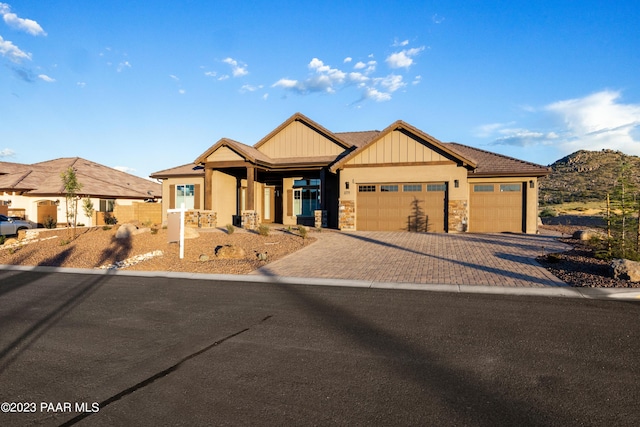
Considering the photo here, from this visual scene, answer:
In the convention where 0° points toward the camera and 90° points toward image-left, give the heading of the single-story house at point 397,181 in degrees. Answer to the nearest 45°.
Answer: approximately 0°

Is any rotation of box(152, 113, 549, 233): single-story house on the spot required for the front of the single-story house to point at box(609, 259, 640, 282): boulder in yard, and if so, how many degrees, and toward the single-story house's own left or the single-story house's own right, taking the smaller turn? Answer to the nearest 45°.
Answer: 0° — it already faces it

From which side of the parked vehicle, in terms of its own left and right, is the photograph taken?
right

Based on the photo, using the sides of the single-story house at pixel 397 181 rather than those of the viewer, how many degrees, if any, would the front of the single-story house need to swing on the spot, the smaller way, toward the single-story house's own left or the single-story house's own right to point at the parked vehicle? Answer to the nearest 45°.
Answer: approximately 90° to the single-story house's own right

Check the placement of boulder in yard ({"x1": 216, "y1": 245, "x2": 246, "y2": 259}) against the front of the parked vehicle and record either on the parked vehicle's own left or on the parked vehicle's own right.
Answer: on the parked vehicle's own right

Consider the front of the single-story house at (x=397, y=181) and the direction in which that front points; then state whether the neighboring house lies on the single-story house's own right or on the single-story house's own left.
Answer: on the single-story house's own right

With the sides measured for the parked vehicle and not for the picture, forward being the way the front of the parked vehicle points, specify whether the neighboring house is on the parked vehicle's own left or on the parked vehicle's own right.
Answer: on the parked vehicle's own left

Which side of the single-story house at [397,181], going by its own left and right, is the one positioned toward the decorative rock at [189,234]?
right
